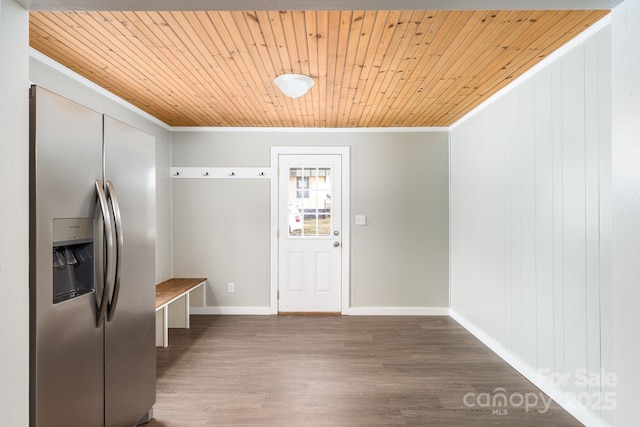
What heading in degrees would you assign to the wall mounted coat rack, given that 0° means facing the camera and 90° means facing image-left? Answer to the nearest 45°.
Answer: approximately 0°

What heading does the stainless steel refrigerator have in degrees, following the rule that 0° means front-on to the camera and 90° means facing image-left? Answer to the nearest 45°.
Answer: approximately 315°

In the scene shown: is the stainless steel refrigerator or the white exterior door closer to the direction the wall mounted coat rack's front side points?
the stainless steel refrigerator

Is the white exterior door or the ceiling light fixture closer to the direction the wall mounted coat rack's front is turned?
the ceiling light fixture

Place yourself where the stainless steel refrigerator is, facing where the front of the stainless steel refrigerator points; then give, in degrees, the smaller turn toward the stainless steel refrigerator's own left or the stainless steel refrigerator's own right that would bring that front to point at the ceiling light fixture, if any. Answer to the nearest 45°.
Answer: approximately 45° to the stainless steel refrigerator's own left

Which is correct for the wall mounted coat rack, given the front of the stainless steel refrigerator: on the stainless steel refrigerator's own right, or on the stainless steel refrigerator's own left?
on the stainless steel refrigerator's own left

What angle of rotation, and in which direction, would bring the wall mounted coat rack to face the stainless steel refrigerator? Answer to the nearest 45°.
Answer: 0° — it already faces it

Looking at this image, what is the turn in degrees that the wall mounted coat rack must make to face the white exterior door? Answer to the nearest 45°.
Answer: approximately 90° to its left

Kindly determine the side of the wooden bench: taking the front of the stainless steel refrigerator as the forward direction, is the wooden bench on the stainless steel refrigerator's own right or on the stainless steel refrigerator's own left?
on the stainless steel refrigerator's own left
